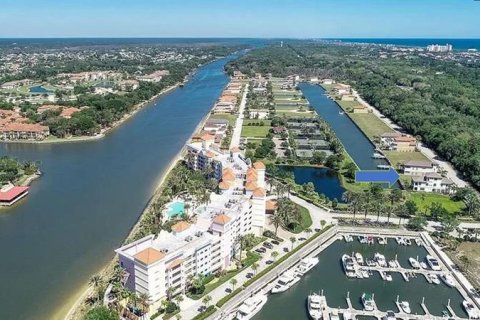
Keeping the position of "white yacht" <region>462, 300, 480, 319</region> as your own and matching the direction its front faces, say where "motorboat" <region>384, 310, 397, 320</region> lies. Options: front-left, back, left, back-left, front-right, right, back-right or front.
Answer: left

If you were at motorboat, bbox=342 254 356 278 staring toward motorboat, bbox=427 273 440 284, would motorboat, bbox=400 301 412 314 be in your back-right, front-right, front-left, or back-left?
front-right

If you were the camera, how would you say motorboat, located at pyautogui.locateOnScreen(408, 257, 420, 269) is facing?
facing away from the viewer and to the left of the viewer

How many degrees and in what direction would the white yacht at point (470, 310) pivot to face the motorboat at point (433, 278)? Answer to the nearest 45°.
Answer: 0° — it already faces it

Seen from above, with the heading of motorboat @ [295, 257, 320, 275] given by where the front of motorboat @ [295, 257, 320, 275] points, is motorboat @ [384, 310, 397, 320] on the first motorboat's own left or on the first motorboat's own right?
on the first motorboat's own right

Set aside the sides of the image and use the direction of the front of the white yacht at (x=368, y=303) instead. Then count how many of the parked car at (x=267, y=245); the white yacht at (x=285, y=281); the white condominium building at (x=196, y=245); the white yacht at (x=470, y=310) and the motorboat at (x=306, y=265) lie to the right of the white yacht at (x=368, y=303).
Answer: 1

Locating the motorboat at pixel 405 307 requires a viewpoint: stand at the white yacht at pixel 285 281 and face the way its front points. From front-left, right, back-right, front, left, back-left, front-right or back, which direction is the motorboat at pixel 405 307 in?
back-left

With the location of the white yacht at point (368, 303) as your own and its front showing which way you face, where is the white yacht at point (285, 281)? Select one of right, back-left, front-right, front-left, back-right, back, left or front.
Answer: left

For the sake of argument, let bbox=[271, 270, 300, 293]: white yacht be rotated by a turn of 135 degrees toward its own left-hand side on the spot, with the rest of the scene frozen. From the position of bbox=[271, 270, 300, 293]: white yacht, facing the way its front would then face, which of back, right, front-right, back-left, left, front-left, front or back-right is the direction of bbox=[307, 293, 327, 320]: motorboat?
front-right

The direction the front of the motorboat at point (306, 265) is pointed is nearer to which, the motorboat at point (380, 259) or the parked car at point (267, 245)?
the motorboat

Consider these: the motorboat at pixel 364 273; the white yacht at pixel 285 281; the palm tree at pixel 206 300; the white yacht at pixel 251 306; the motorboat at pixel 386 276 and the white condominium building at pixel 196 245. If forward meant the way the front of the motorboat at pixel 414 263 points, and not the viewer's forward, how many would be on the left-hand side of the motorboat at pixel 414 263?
6

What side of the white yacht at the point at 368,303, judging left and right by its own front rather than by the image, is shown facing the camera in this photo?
back
